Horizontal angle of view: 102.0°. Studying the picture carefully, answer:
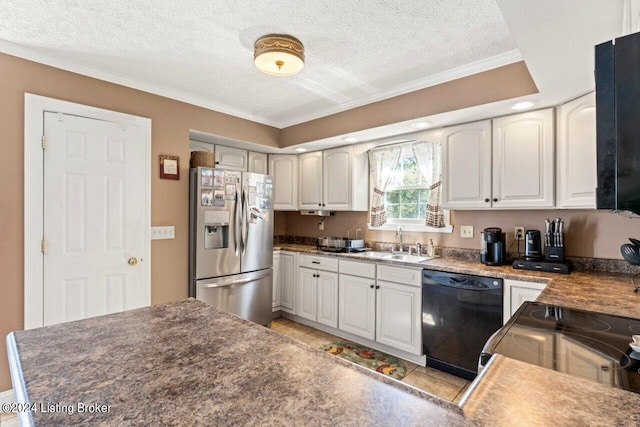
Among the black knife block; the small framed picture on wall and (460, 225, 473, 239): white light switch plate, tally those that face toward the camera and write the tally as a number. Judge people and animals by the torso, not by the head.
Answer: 3

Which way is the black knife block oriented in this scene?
toward the camera

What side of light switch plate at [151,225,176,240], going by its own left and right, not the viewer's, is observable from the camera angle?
front

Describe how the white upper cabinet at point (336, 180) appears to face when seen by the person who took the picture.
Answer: facing the viewer and to the left of the viewer

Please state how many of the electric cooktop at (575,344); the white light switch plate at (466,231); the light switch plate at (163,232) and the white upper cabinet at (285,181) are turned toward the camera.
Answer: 3

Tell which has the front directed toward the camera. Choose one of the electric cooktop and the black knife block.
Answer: the black knife block

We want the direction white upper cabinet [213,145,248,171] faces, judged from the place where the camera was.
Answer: facing the viewer and to the right of the viewer

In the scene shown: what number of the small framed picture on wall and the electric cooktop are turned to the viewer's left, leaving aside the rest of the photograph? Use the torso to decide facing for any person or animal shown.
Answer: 1

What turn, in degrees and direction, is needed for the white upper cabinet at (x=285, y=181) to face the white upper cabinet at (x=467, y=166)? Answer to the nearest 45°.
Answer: approximately 45° to its left

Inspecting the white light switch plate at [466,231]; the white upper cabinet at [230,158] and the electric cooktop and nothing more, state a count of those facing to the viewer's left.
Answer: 1

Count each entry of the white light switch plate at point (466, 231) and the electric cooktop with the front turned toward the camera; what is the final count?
1

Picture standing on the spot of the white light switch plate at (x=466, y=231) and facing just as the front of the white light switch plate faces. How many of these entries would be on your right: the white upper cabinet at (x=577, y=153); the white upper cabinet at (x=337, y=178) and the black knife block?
1

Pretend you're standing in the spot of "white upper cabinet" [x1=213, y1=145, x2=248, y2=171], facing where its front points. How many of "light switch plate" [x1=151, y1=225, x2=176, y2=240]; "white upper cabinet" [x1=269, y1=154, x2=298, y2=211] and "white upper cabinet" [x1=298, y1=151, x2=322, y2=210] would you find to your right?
1

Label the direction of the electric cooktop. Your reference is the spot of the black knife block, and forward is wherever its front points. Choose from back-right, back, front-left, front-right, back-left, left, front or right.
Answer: front

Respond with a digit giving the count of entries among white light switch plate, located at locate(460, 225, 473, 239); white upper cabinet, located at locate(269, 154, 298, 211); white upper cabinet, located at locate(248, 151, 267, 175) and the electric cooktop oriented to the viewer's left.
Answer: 1

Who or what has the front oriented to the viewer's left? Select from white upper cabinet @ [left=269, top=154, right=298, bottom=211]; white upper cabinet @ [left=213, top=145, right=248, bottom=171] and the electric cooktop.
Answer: the electric cooktop

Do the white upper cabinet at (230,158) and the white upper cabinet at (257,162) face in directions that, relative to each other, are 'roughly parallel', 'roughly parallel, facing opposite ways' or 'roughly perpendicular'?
roughly parallel

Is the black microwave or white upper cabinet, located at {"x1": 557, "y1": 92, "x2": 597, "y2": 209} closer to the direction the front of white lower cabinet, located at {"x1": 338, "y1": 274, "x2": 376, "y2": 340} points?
the black microwave
